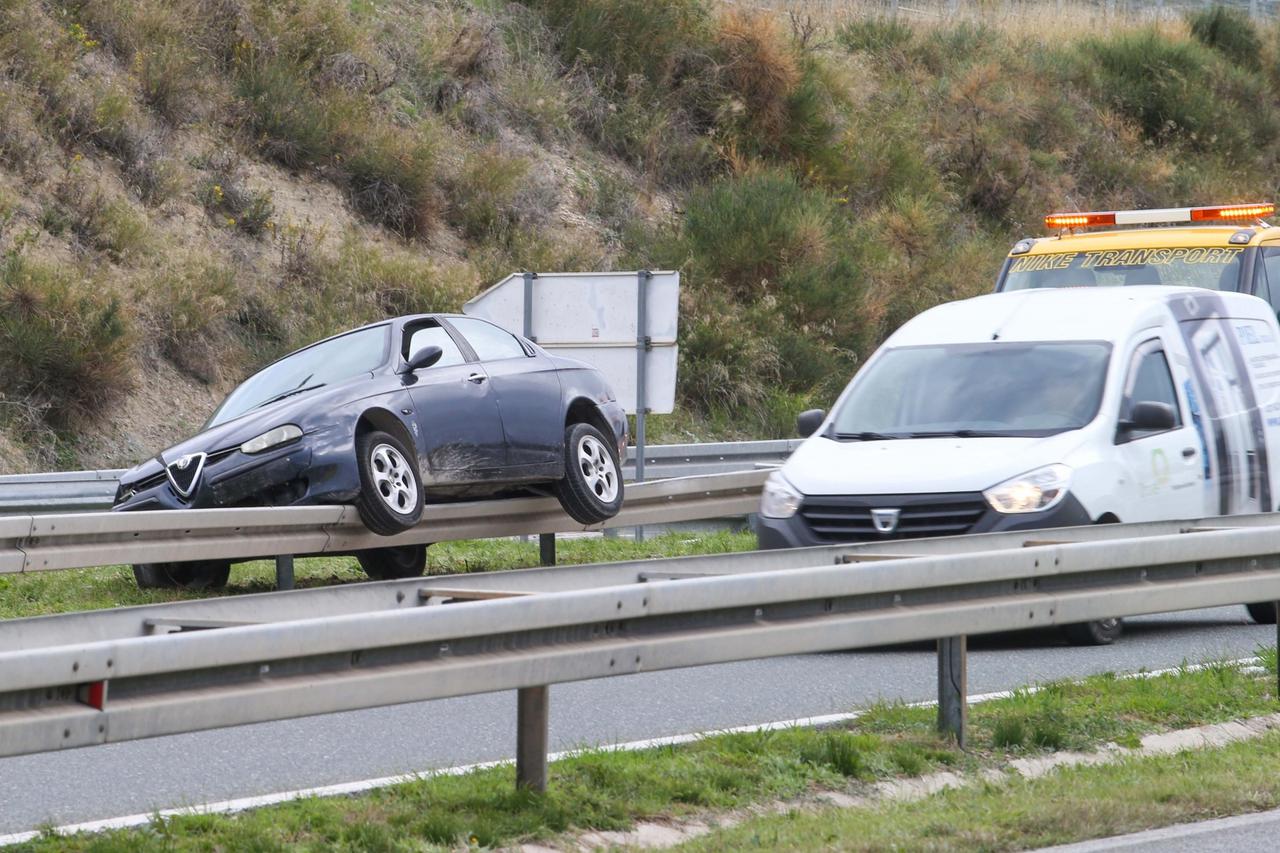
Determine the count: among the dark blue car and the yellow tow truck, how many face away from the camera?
0

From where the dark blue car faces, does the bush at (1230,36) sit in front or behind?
behind

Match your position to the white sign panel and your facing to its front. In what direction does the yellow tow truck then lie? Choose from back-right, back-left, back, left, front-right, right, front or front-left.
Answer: right

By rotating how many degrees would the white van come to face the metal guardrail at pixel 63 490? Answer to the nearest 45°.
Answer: approximately 45° to its right

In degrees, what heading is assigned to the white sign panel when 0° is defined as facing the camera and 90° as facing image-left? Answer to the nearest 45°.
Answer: approximately 180°

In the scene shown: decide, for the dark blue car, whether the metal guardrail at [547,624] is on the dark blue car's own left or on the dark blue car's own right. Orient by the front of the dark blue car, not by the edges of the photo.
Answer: on the dark blue car's own left

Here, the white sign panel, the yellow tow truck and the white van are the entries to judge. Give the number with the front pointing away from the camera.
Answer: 1

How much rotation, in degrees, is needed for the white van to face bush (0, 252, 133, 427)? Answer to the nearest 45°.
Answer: approximately 90° to its right

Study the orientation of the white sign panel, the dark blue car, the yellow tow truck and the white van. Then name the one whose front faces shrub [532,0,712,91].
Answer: the white sign panel

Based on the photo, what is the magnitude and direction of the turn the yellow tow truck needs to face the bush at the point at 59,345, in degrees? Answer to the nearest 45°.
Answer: approximately 45° to its right

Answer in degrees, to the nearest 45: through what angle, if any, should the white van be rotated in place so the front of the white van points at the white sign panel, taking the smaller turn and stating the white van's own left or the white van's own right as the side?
approximately 90° to the white van's own right

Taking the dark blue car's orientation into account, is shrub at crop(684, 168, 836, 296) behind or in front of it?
behind

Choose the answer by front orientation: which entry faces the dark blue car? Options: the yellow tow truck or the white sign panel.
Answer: the yellow tow truck

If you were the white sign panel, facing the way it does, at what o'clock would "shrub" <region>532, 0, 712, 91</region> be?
The shrub is roughly at 12 o'clock from the white sign panel.

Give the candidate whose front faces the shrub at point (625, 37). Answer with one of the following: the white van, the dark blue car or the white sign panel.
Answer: the white sign panel
